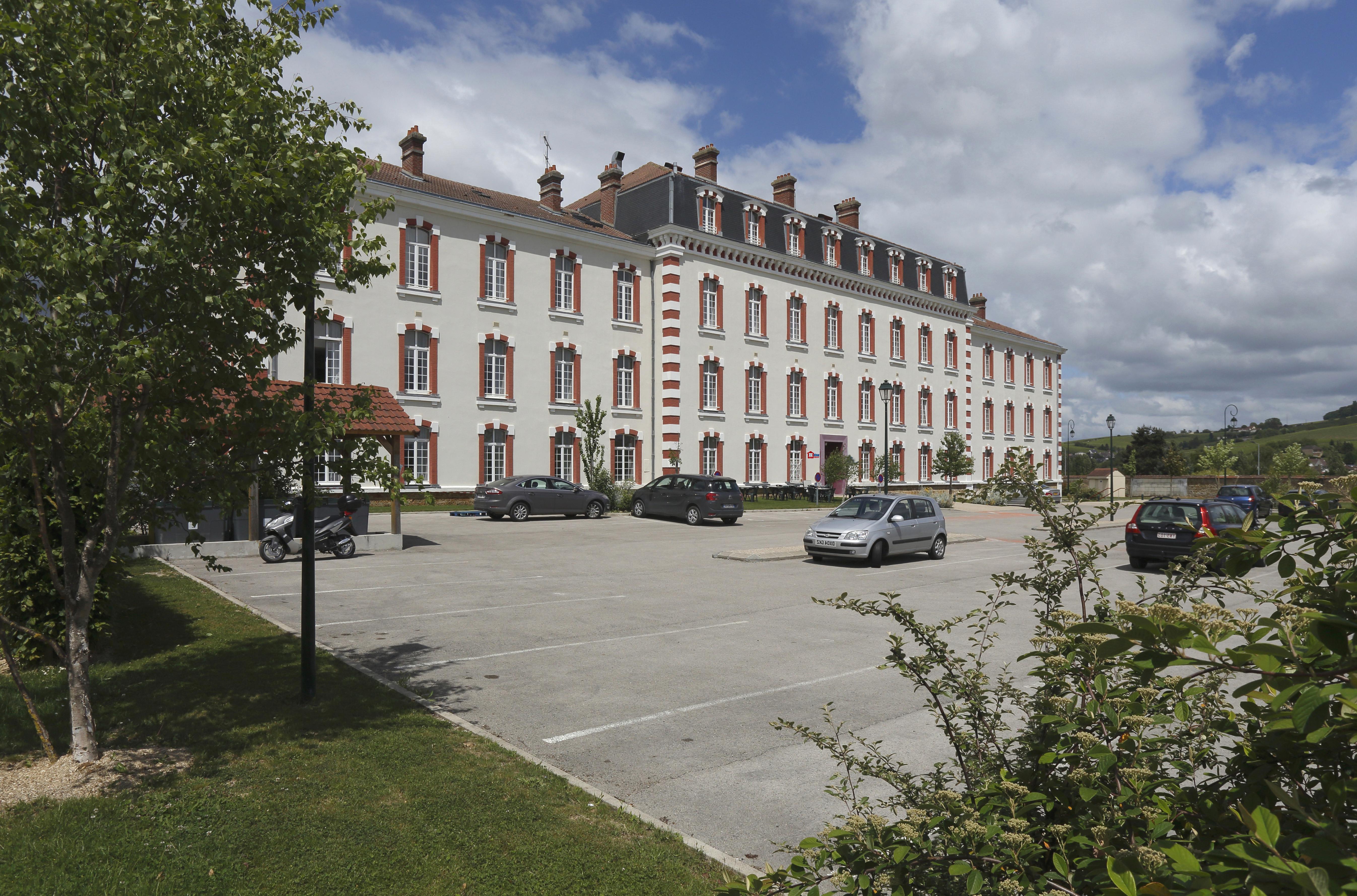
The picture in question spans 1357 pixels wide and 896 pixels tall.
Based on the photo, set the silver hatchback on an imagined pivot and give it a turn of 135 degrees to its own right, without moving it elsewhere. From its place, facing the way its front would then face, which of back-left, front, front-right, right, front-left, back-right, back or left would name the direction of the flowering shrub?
back

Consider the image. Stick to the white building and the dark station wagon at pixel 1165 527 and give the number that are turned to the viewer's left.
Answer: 0

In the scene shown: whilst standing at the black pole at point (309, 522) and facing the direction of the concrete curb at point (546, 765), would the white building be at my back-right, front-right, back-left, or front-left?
back-left

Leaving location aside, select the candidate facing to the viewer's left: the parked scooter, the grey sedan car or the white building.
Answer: the parked scooter

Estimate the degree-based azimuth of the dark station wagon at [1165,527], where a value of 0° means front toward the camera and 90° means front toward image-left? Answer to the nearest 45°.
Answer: approximately 225°

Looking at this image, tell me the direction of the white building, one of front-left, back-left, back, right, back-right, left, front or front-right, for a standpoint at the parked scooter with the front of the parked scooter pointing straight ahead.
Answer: back-right

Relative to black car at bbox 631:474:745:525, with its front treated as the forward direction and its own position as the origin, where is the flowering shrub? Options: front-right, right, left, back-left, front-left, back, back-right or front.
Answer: back-left

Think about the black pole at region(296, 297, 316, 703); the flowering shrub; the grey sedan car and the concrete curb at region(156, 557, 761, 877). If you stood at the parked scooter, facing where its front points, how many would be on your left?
3

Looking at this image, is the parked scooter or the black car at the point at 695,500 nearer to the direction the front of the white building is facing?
the black car

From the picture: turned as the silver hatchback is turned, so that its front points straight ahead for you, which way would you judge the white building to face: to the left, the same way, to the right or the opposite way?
to the left

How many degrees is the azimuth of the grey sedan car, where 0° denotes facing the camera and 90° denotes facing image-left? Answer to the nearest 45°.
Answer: approximately 225°

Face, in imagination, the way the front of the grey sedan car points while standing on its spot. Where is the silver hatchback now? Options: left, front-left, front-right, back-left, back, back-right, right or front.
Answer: right

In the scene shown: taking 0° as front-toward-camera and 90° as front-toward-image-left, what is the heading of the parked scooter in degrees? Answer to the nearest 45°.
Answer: approximately 90°
